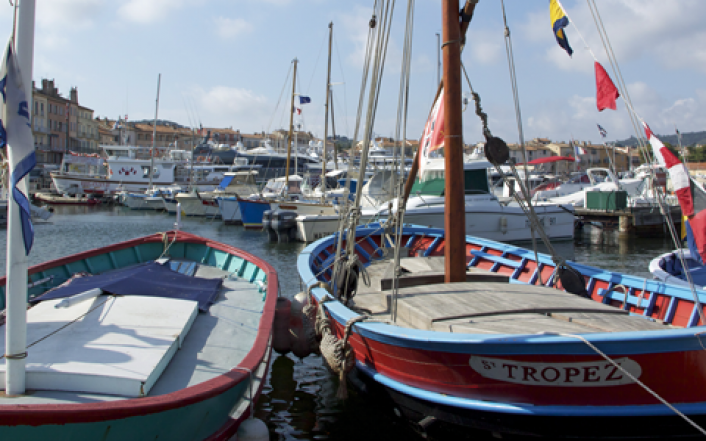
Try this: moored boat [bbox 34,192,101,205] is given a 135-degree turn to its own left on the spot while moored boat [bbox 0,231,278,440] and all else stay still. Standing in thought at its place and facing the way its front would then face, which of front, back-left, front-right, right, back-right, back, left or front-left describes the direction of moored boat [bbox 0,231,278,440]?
front-right

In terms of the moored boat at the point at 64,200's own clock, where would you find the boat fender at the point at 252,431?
The boat fender is roughly at 9 o'clock from the moored boat.

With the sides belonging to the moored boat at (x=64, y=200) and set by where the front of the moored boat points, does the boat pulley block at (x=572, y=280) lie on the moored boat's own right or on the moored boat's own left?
on the moored boat's own left

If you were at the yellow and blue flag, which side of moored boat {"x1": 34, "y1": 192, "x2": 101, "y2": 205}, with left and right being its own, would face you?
left

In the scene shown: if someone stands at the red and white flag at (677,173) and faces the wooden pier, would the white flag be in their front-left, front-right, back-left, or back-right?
back-left

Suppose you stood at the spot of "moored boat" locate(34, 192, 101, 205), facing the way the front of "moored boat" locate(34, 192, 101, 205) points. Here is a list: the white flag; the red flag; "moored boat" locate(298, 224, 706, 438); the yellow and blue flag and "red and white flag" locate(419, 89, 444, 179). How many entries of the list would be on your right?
0

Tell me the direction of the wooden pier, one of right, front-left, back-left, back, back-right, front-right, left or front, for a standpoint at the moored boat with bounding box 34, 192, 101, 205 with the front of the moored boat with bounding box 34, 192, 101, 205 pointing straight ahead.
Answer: back-left

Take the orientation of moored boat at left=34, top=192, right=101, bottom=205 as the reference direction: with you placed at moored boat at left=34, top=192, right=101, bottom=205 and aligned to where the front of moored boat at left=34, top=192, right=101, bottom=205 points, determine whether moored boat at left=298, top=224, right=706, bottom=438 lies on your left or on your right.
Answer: on your left

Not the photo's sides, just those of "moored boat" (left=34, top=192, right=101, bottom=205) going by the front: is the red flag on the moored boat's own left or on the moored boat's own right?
on the moored boat's own left

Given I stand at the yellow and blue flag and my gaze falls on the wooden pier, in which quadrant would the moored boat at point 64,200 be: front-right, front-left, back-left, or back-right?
front-left

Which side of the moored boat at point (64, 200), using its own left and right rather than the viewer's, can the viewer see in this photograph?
left

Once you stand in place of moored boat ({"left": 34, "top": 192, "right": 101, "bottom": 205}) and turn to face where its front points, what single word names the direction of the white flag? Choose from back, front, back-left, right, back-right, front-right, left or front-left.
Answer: left
